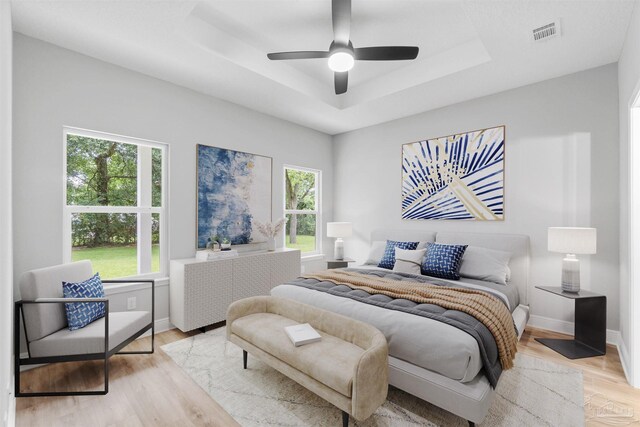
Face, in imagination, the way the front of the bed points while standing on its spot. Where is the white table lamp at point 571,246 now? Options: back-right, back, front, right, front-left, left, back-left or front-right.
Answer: back

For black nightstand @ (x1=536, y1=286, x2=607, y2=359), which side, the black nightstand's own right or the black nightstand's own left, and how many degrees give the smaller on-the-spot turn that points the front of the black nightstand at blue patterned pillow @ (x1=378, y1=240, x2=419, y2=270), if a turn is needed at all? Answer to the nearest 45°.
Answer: approximately 45° to the black nightstand's own right

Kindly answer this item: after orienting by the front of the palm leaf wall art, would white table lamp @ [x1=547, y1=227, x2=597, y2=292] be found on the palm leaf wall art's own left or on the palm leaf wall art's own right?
on the palm leaf wall art's own left

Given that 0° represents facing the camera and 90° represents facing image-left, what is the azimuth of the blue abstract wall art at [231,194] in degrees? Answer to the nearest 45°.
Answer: approximately 315°

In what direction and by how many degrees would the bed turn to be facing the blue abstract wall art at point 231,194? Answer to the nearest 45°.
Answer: approximately 90° to its right

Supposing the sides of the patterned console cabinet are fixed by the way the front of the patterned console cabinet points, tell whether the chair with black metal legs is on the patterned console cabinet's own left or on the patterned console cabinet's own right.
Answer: on the patterned console cabinet's own right
